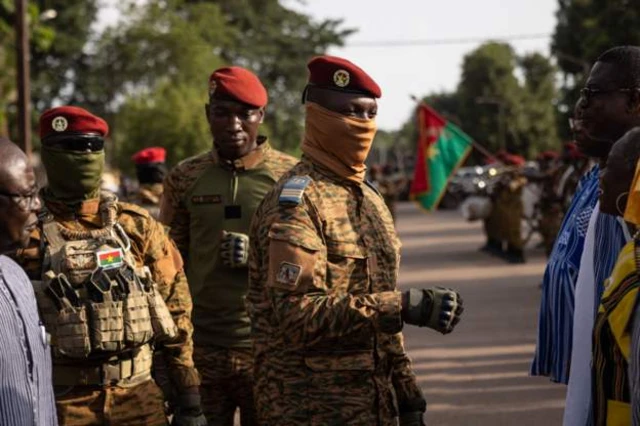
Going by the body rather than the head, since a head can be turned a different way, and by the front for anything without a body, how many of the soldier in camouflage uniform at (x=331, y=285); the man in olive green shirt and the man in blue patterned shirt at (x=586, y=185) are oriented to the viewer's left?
1

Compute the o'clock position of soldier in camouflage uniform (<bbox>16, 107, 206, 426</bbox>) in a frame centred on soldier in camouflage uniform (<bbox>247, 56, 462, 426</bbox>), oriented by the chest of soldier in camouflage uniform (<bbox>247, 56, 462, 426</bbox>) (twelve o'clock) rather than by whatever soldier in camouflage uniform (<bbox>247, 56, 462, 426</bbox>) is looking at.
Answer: soldier in camouflage uniform (<bbox>16, 107, 206, 426</bbox>) is roughly at 5 o'clock from soldier in camouflage uniform (<bbox>247, 56, 462, 426</bbox>).

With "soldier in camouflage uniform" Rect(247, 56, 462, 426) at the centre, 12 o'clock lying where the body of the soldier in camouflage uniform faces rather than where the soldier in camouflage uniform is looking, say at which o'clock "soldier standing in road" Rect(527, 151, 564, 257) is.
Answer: The soldier standing in road is roughly at 8 o'clock from the soldier in camouflage uniform.

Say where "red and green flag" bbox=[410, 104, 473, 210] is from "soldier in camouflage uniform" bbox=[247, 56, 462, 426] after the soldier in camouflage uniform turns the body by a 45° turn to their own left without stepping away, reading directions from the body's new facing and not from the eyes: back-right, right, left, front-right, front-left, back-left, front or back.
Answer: left

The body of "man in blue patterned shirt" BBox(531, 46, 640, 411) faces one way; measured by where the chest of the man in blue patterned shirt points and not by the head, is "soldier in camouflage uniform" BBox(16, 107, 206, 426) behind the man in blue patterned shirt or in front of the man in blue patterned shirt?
in front

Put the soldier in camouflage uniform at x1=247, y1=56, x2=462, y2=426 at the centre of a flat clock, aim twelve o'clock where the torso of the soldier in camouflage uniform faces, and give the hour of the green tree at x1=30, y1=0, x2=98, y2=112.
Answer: The green tree is roughly at 7 o'clock from the soldier in camouflage uniform.

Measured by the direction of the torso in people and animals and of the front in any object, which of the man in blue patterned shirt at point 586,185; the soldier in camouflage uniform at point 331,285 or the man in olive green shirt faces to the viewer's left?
the man in blue patterned shirt

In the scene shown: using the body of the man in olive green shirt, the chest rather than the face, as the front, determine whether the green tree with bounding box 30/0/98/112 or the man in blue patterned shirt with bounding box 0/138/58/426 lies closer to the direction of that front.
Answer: the man in blue patterned shirt

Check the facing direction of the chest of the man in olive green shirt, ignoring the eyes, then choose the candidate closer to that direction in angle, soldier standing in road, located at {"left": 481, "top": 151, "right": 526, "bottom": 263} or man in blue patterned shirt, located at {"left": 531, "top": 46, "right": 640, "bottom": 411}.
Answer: the man in blue patterned shirt

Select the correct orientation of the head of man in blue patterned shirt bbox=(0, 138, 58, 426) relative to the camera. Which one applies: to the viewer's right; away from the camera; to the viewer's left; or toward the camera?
to the viewer's right

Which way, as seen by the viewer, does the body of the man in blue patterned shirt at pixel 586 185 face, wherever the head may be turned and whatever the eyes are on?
to the viewer's left

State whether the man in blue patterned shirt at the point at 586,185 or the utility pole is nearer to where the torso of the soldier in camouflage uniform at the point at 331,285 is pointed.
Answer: the man in blue patterned shirt

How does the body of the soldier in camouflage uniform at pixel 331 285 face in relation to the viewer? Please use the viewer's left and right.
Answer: facing the viewer and to the right of the viewer
